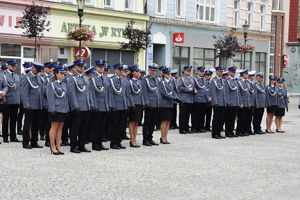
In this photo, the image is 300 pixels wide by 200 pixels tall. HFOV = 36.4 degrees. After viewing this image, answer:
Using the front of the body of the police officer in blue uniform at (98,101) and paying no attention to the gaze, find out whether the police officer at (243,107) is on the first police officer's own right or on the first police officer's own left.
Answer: on the first police officer's own left

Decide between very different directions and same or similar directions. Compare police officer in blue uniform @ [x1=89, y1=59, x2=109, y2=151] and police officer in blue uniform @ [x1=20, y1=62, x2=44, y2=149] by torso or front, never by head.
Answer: same or similar directions

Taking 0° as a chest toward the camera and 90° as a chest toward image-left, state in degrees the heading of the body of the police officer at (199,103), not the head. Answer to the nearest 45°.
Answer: approximately 315°

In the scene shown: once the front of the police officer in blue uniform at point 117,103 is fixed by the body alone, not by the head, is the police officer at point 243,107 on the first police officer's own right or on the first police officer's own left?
on the first police officer's own left

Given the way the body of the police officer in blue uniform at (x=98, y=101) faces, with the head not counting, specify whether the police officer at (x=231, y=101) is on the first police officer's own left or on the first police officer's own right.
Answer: on the first police officer's own left

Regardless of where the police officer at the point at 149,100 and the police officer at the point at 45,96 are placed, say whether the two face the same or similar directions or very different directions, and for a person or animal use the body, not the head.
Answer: same or similar directions

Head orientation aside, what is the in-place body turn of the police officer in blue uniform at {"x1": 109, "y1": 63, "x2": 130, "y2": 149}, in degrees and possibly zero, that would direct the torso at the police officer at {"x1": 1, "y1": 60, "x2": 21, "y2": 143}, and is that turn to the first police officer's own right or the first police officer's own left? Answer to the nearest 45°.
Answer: approximately 135° to the first police officer's own right

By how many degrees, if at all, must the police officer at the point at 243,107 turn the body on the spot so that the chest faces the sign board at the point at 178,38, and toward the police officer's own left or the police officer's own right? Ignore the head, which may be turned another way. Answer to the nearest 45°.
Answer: approximately 135° to the police officer's own left

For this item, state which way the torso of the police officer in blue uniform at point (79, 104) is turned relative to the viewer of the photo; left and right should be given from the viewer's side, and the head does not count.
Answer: facing the viewer and to the right of the viewer

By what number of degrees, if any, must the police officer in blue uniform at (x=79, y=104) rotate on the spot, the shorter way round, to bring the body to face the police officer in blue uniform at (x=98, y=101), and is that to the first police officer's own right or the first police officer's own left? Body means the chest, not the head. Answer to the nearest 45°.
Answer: approximately 90° to the first police officer's own left

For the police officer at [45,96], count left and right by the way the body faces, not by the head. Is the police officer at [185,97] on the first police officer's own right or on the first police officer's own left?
on the first police officer's own left

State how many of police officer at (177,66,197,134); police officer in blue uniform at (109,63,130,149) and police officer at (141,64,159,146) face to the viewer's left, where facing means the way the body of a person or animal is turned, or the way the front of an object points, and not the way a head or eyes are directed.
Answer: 0

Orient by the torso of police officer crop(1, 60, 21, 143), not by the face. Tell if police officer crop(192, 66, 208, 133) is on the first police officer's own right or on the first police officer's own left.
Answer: on the first police officer's own left

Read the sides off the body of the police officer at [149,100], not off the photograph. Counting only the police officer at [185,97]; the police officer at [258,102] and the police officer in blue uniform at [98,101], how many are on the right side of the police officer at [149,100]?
1
